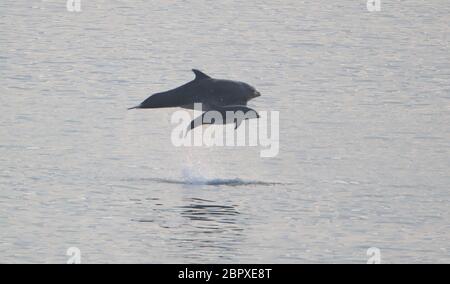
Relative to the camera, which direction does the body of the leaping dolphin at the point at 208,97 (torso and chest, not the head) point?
to the viewer's right
